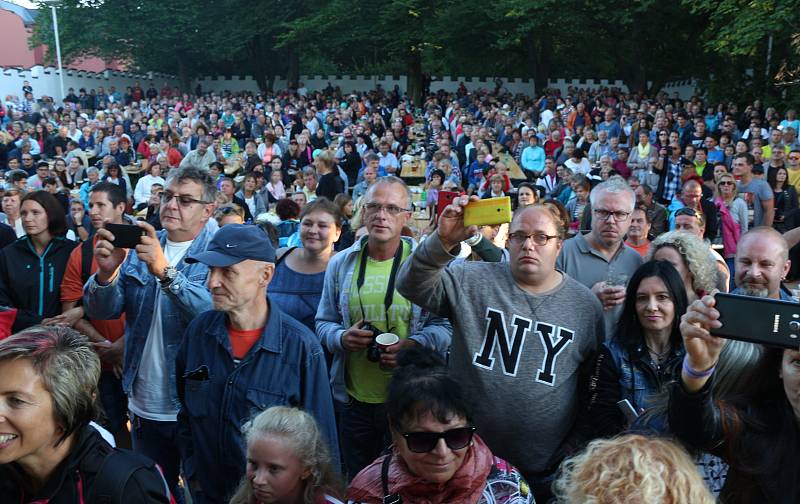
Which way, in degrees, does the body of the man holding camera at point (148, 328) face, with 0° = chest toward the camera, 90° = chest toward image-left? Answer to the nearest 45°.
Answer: approximately 45°

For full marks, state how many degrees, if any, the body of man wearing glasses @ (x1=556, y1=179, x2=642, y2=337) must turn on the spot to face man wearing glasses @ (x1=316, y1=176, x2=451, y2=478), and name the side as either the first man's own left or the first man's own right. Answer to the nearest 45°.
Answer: approximately 45° to the first man's own right

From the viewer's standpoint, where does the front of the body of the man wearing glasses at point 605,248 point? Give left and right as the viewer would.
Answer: facing the viewer

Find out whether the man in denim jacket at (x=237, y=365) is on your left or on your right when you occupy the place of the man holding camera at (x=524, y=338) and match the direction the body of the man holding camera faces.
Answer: on your right

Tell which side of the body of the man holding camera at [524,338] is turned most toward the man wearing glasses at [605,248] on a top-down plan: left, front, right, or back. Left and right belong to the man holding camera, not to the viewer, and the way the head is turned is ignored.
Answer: back

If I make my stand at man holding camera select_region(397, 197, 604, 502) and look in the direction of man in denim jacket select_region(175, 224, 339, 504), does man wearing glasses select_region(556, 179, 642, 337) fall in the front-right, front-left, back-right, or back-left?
back-right

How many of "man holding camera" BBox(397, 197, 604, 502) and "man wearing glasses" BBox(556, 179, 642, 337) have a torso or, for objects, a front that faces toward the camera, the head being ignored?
2

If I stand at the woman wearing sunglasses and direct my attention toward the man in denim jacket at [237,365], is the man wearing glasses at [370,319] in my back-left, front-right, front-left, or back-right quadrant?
front-right

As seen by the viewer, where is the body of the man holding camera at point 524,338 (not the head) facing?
toward the camera

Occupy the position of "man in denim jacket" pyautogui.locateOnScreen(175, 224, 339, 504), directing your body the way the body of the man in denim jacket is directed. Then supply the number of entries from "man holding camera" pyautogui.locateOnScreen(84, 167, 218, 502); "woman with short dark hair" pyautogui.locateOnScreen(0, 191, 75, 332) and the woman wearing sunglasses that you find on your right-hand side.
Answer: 2

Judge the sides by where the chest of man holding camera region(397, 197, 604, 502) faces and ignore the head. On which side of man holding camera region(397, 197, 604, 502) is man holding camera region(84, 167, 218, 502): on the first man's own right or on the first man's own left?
on the first man's own right

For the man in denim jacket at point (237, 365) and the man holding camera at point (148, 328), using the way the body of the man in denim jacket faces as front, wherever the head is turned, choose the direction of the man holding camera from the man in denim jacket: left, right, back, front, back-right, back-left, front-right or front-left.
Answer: right

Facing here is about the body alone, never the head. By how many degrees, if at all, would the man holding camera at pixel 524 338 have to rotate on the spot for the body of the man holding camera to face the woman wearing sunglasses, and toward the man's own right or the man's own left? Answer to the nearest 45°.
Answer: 0° — they already face them
